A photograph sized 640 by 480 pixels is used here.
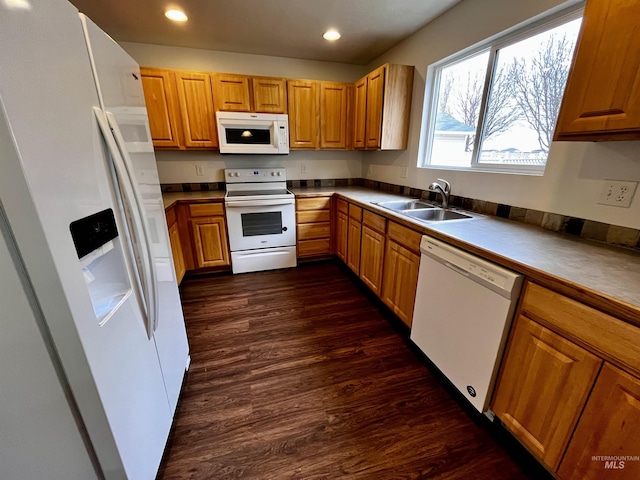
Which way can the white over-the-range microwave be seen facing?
toward the camera

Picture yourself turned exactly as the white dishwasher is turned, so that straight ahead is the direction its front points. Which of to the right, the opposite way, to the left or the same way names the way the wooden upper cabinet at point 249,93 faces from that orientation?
to the left

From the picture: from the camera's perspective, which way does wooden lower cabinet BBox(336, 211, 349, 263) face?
to the viewer's left

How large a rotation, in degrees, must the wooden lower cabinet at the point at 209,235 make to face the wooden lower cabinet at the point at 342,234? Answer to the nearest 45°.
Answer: approximately 90° to its left

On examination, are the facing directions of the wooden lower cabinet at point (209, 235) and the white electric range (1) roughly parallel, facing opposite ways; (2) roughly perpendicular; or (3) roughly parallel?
roughly parallel

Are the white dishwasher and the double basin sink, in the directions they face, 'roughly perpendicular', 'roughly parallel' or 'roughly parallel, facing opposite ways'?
roughly parallel

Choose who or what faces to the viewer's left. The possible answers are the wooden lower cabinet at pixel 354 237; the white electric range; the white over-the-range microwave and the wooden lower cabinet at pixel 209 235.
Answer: the wooden lower cabinet at pixel 354 237

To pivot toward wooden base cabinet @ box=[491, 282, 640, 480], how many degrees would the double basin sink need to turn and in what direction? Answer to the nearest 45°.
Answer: approximately 90° to its left

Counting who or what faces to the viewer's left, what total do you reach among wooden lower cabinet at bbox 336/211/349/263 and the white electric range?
1

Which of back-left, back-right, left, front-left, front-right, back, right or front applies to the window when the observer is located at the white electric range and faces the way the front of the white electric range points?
front-left

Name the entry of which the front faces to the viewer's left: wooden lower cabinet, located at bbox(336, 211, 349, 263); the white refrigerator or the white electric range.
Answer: the wooden lower cabinet

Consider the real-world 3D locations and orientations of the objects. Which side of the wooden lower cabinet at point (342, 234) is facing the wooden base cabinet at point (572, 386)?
left

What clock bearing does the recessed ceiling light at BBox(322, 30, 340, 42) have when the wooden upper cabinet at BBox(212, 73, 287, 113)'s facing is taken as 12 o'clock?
The recessed ceiling light is roughly at 10 o'clock from the wooden upper cabinet.

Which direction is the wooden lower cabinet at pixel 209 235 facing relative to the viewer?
toward the camera

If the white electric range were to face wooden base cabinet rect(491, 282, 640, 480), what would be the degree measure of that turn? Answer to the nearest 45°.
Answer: approximately 45° to its left

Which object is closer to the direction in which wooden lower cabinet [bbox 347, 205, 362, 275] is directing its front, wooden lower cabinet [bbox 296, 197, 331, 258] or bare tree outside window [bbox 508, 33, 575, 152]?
the wooden lower cabinet

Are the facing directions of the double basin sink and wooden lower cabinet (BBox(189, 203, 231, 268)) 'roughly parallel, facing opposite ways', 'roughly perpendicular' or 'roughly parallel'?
roughly perpendicular

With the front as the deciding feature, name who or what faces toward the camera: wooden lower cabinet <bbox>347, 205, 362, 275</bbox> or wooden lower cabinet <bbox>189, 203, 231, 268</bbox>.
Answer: wooden lower cabinet <bbox>189, 203, 231, 268</bbox>

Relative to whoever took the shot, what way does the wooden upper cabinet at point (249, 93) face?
facing the viewer

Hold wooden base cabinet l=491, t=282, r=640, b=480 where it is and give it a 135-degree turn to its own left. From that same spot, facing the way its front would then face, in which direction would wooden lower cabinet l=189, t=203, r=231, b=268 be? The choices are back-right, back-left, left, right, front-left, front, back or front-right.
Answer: back
